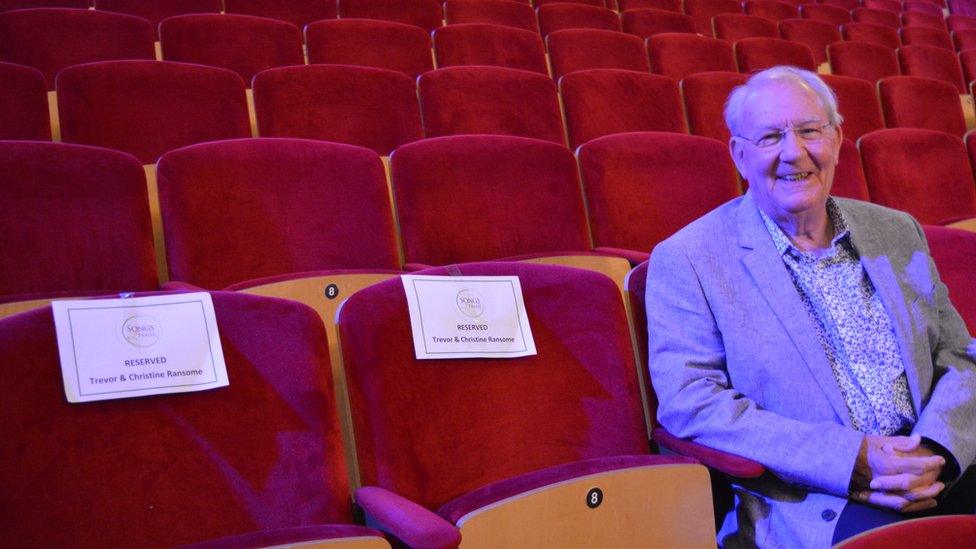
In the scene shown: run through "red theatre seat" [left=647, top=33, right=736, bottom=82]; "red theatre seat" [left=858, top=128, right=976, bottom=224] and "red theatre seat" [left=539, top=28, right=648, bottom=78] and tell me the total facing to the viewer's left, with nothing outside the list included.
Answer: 0

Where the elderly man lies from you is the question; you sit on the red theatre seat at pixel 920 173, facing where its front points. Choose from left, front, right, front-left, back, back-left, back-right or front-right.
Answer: front-right

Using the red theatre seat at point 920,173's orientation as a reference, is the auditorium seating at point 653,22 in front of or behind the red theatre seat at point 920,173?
behind

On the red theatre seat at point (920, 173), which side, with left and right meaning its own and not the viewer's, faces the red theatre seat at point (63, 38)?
right

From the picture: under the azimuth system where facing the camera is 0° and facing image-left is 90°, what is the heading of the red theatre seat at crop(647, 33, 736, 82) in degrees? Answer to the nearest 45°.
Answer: approximately 315°

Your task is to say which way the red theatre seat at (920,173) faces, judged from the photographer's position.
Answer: facing the viewer and to the right of the viewer

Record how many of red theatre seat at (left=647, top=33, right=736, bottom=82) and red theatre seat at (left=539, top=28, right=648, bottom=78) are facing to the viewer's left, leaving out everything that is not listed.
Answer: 0

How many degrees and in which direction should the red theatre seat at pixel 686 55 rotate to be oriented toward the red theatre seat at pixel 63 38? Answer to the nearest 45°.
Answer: approximately 90° to its right

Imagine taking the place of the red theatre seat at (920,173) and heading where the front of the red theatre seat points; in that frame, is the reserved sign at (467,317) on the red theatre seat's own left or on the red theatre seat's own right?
on the red theatre seat's own right

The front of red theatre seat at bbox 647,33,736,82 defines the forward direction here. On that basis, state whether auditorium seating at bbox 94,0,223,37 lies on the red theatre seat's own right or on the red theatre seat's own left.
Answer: on the red theatre seat's own right

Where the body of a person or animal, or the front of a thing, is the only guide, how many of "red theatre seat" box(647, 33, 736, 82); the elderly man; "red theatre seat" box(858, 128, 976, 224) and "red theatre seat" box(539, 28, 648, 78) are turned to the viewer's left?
0

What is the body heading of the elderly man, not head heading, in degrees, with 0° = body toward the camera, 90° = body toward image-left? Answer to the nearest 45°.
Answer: approximately 315°

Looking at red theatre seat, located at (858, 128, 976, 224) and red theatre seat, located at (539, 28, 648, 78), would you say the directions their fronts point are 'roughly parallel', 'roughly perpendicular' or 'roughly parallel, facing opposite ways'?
roughly parallel

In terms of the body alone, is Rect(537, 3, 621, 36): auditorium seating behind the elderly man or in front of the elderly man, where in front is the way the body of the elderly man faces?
behind
